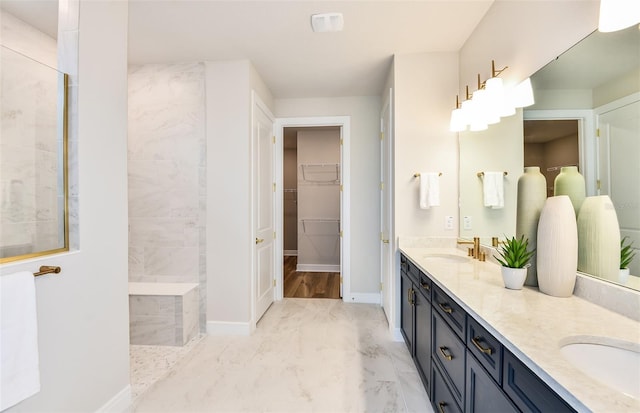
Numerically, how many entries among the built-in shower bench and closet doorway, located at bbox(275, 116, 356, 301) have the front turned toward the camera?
2

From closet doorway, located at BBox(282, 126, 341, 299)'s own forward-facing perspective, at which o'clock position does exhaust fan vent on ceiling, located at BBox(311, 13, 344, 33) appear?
The exhaust fan vent on ceiling is roughly at 12 o'clock from the closet doorway.

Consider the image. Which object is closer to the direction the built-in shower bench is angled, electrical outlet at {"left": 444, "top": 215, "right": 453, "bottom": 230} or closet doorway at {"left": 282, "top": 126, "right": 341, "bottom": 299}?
the electrical outlet

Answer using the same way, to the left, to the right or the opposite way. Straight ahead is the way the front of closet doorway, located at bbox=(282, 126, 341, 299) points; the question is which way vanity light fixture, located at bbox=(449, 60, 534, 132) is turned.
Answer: to the right

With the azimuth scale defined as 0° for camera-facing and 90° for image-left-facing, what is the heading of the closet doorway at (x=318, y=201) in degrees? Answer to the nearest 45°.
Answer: approximately 0°

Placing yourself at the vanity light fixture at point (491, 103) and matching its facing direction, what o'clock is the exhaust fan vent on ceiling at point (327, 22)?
The exhaust fan vent on ceiling is roughly at 1 o'clock from the vanity light fixture.

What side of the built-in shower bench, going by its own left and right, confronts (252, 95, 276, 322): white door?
left

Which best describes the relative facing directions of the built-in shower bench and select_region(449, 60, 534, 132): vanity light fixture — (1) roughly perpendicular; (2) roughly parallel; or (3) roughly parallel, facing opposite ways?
roughly perpendicular
